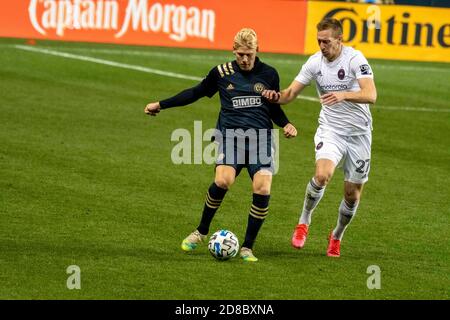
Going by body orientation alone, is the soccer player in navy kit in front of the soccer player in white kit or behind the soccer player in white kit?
in front

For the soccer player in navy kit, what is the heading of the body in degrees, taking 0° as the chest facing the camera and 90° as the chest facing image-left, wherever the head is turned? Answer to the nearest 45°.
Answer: approximately 0°

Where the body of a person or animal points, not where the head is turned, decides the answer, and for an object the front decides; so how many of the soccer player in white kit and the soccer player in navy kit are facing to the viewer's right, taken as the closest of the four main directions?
0

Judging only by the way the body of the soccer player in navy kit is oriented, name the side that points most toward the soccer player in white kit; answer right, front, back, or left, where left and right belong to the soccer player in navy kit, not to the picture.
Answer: left
